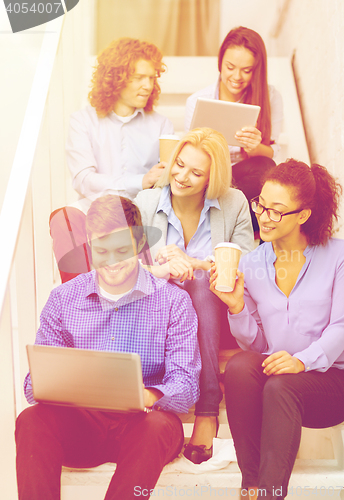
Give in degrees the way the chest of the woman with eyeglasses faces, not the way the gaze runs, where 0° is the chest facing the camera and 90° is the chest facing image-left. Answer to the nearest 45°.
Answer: approximately 45°

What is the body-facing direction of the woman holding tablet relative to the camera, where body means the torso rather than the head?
toward the camera

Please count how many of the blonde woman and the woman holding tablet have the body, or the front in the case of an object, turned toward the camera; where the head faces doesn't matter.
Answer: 2

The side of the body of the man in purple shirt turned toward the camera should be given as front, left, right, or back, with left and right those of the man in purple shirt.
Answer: front

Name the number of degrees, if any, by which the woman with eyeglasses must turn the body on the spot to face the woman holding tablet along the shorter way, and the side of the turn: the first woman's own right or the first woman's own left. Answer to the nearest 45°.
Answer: approximately 135° to the first woman's own right

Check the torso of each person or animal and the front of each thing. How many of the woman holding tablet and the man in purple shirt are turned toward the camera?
2

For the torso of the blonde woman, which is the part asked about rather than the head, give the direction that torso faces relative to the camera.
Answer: toward the camera

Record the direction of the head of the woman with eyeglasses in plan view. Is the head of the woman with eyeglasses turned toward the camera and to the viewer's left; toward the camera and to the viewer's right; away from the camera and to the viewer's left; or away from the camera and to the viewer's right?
toward the camera and to the viewer's left
